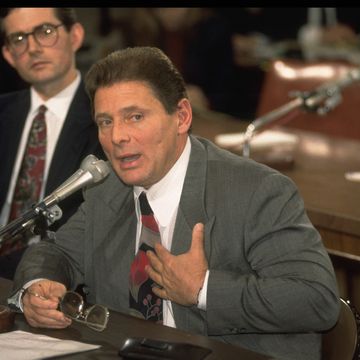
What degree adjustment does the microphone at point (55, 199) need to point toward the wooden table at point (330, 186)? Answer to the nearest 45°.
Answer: approximately 45° to its left

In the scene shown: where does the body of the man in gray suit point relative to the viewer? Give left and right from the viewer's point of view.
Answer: facing the viewer and to the left of the viewer

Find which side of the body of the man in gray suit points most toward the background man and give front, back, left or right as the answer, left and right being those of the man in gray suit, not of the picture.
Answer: right

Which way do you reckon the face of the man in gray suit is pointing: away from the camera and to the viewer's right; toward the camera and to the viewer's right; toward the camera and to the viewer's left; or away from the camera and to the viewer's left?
toward the camera and to the viewer's left

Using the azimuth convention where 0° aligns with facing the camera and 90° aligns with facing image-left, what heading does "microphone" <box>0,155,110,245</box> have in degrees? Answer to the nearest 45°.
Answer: approximately 270°

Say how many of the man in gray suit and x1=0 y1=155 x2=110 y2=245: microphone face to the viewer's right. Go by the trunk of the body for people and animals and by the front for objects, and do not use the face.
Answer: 1

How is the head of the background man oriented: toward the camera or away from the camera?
toward the camera

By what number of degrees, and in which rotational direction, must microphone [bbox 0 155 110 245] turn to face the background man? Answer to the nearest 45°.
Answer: approximately 90° to its left

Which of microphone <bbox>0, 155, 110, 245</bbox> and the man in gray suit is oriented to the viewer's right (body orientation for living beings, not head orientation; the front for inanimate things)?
the microphone
